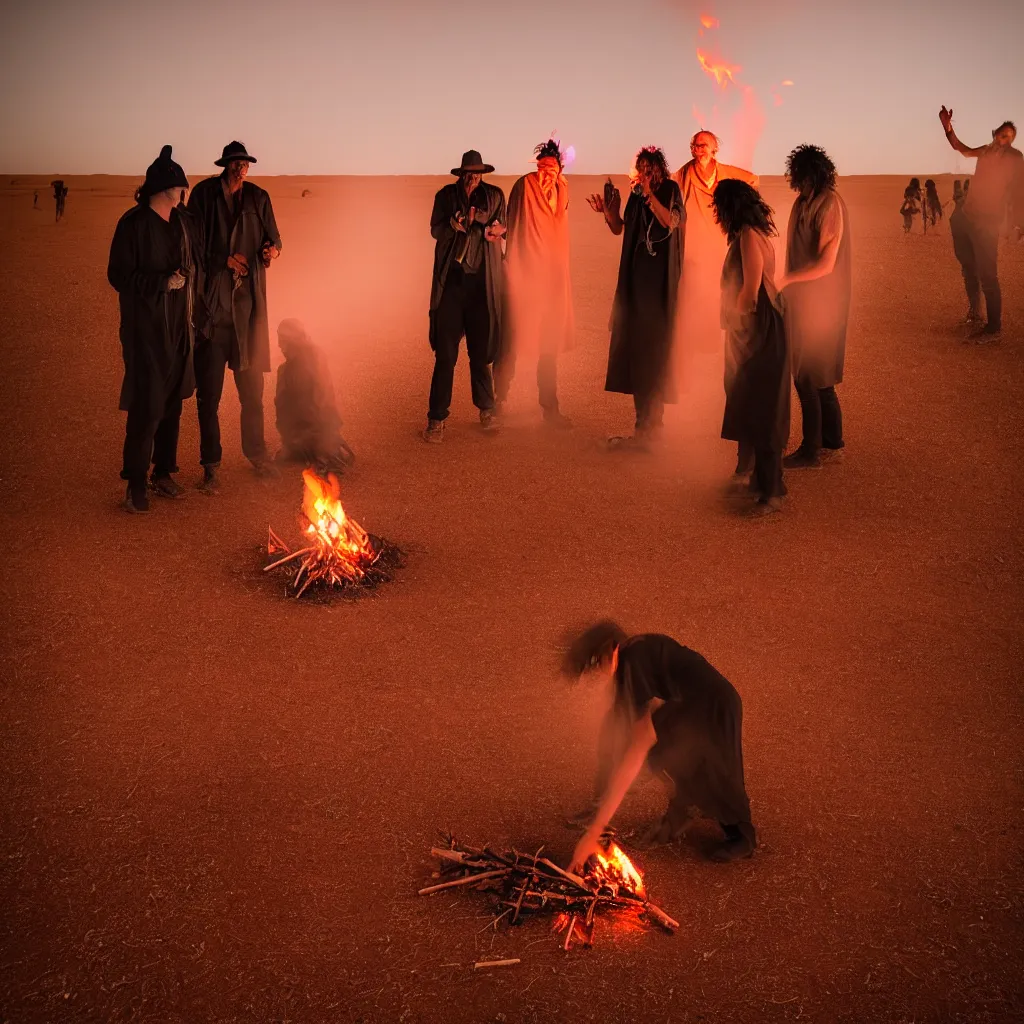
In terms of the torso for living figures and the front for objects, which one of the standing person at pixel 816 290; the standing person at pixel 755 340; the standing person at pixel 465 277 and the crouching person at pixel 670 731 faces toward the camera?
the standing person at pixel 465 277

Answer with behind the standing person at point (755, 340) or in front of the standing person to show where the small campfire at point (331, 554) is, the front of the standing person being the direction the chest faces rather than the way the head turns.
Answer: in front

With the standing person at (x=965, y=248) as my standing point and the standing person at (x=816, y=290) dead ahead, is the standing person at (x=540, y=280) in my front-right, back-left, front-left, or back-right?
front-right

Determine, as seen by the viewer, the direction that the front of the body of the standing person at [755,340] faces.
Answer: to the viewer's left

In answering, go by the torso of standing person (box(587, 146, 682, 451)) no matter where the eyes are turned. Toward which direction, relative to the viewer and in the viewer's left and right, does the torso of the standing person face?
facing the viewer and to the left of the viewer

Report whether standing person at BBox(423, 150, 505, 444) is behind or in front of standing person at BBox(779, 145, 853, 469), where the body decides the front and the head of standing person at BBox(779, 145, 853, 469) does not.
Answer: in front

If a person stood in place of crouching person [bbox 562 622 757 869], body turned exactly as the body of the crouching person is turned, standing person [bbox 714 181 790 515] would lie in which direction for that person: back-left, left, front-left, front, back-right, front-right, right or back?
right

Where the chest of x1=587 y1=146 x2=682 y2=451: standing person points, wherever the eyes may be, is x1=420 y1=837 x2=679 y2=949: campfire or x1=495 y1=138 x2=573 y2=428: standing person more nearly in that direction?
the campfire

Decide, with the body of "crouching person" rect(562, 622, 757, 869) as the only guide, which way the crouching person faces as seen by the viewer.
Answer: to the viewer's left

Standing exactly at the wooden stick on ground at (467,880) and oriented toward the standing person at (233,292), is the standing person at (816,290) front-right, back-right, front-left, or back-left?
front-right

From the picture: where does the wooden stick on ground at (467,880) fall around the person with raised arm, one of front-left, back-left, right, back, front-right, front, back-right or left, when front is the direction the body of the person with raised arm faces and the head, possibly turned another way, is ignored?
front-left

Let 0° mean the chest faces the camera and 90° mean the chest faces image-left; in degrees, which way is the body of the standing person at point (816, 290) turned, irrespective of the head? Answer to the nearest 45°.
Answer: approximately 90°

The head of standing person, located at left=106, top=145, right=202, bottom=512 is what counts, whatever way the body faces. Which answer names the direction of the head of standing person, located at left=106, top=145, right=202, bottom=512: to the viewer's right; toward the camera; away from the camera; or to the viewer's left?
to the viewer's right

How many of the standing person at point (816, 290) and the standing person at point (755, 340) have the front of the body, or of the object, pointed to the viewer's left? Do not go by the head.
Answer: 2

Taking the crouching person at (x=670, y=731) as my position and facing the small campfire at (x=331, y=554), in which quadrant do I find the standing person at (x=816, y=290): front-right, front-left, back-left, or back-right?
front-right
